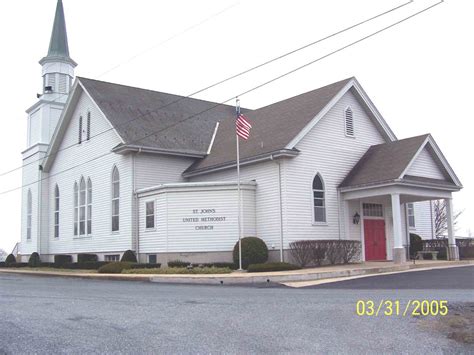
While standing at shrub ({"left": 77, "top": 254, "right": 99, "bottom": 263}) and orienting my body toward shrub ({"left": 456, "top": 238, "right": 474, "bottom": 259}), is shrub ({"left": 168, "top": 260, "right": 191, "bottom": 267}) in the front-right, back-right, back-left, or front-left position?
front-right

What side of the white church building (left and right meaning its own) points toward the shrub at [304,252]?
front

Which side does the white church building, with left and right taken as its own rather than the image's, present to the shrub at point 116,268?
right

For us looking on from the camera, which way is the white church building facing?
facing the viewer and to the right of the viewer

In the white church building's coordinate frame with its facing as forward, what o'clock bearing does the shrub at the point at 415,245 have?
The shrub is roughly at 10 o'clock from the white church building.

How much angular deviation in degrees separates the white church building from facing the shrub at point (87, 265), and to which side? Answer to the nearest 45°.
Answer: approximately 135° to its right

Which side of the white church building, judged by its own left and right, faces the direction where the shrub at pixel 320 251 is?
front
